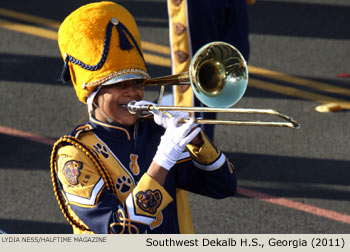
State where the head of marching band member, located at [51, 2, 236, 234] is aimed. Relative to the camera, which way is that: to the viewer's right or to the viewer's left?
to the viewer's right

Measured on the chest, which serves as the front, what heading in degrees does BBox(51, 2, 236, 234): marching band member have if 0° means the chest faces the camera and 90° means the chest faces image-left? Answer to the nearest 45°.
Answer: approximately 315°
